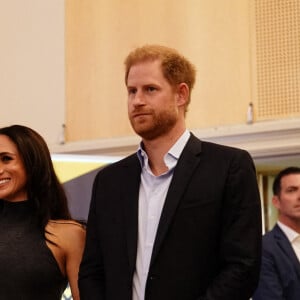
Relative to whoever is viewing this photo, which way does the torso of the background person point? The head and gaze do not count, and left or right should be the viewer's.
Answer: facing the viewer and to the right of the viewer

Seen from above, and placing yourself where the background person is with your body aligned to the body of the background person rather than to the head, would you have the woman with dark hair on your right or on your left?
on your right
